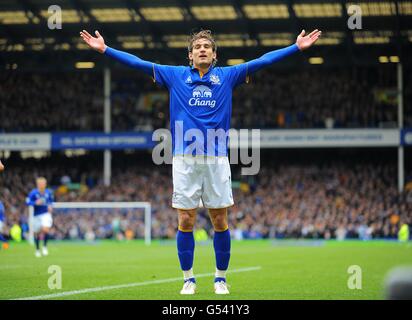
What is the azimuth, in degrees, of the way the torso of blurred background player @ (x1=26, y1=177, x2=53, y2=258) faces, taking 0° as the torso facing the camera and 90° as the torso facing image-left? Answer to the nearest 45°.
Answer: approximately 0°

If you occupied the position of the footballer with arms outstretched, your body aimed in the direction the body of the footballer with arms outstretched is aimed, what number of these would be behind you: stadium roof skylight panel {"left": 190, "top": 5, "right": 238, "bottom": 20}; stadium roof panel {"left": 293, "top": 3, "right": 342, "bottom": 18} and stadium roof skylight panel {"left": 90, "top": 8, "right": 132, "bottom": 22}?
3

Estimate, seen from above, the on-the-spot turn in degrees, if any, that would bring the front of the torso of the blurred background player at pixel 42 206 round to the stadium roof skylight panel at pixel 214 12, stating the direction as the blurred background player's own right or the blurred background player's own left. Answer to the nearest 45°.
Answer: approximately 135° to the blurred background player's own left

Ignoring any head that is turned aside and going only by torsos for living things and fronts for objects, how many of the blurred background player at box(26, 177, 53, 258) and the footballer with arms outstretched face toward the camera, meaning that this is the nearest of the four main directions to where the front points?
2

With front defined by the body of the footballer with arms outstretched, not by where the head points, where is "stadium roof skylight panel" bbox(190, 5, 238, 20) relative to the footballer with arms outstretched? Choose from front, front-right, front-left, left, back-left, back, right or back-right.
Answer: back

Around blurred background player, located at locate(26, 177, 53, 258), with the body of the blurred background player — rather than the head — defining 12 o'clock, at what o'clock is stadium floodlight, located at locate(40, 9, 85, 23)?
The stadium floodlight is roughly at 6 o'clock from the blurred background player.

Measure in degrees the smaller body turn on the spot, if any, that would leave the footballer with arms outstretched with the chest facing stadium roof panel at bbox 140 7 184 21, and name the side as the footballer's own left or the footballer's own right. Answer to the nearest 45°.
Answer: approximately 180°

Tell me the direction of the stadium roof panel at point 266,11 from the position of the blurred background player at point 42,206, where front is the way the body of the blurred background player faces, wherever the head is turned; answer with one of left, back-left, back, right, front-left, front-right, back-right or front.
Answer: back-left

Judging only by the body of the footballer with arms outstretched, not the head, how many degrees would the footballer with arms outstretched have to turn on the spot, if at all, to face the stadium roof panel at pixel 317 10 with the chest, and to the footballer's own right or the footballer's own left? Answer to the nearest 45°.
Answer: approximately 180°
